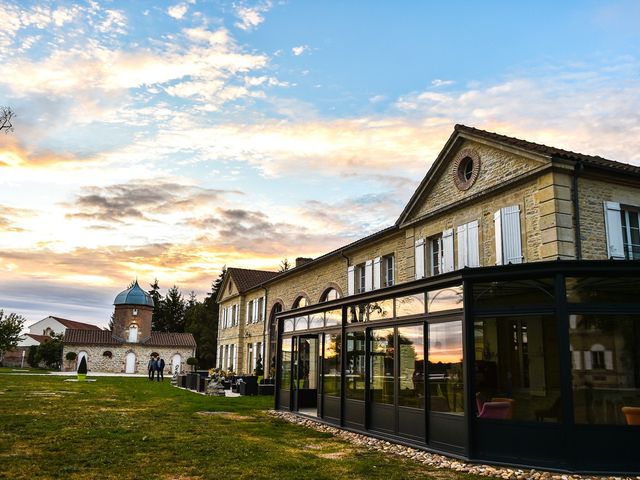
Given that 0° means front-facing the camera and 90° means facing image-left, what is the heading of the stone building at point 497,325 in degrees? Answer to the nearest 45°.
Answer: approximately 45°

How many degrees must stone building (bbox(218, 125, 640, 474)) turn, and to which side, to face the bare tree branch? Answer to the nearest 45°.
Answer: approximately 45° to its right
